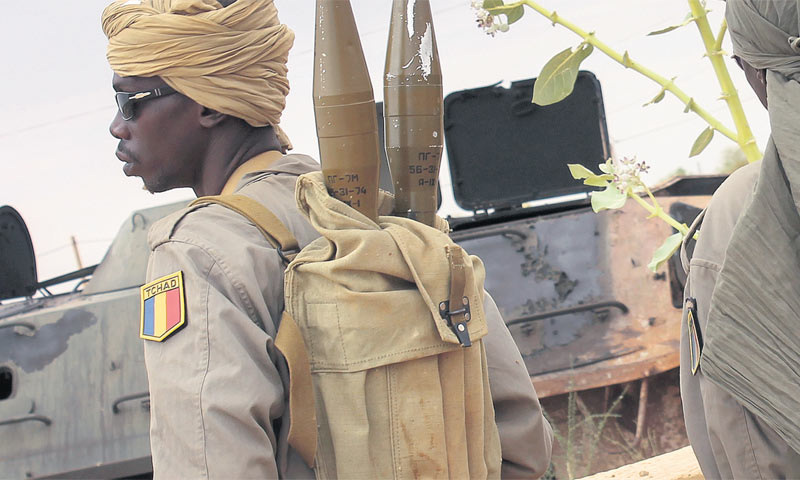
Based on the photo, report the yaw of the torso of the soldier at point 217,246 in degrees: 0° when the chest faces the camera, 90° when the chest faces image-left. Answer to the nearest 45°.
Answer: approximately 135°

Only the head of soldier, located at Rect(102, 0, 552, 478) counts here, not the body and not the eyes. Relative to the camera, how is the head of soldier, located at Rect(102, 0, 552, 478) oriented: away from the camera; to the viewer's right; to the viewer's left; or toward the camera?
to the viewer's left

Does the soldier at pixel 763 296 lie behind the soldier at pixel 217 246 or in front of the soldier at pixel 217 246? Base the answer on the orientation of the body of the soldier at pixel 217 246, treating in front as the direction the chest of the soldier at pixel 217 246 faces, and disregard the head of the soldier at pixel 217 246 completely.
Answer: behind

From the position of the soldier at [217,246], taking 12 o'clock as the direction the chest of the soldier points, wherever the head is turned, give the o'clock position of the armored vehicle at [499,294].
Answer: The armored vehicle is roughly at 2 o'clock from the soldier.

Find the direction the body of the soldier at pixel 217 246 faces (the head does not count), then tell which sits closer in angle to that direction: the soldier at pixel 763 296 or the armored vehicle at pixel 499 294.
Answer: the armored vehicle
